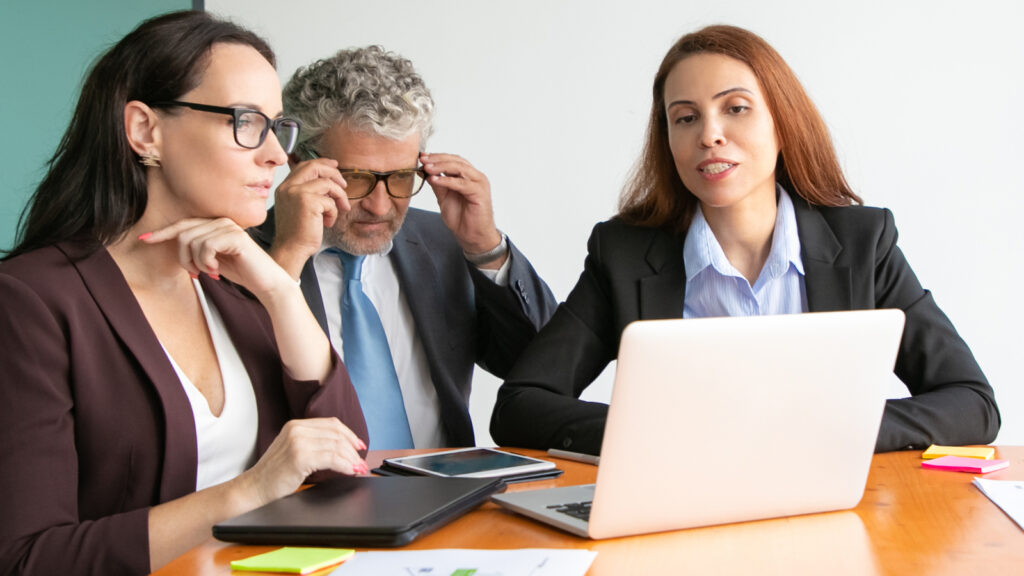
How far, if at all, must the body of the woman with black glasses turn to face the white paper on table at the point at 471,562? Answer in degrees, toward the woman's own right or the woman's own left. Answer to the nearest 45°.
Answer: approximately 45° to the woman's own right

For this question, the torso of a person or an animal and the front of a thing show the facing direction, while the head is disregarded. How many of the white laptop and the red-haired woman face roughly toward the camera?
1

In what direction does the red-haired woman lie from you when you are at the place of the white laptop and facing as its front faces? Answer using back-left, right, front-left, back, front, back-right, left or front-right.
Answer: front-right

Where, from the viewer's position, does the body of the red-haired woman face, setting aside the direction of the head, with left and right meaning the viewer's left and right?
facing the viewer

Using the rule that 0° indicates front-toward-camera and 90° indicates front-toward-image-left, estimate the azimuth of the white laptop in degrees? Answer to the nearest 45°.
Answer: approximately 135°

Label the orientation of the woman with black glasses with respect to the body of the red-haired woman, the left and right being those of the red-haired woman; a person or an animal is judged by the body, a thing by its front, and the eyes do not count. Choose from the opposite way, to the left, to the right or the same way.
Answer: to the left

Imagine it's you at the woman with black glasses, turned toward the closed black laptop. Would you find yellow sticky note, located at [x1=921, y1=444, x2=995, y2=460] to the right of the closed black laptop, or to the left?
left

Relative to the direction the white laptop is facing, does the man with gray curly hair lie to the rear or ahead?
ahead

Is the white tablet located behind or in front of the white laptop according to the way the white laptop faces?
in front

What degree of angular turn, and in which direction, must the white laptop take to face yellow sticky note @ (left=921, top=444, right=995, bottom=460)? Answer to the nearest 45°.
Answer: approximately 90° to its right

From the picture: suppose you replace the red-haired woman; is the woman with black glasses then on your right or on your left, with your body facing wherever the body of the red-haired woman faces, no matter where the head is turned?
on your right

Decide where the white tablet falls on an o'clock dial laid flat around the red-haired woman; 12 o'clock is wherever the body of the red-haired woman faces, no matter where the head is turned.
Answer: The white tablet is roughly at 1 o'clock from the red-haired woman.

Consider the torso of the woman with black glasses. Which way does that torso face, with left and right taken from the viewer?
facing the viewer and to the right of the viewer

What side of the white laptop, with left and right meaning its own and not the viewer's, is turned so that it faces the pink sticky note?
right
